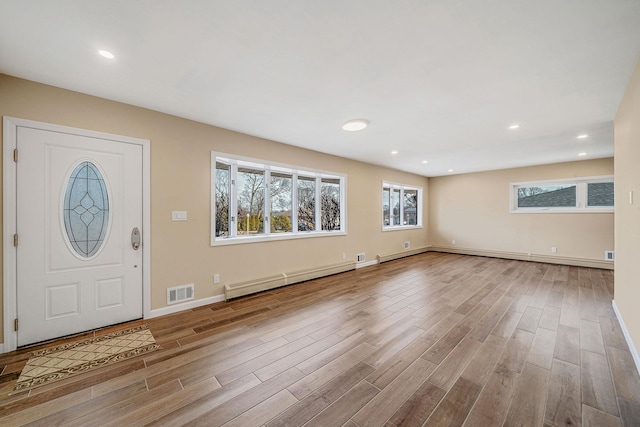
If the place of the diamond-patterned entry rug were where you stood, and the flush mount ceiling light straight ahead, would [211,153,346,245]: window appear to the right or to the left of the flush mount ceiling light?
left

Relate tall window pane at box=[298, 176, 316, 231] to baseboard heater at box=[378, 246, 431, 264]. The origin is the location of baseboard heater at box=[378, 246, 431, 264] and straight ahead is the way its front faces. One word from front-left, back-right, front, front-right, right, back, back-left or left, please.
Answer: right

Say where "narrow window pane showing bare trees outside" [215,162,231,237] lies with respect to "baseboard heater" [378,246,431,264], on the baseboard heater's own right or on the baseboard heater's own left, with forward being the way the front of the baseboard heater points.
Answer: on the baseboard heater's own right

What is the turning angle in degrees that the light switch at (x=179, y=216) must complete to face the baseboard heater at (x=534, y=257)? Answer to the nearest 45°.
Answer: approximately 90° to its left

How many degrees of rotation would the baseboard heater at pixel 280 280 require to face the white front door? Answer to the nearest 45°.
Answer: approximately 90° to its right

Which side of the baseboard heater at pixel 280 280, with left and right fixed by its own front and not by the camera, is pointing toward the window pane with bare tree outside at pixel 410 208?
left

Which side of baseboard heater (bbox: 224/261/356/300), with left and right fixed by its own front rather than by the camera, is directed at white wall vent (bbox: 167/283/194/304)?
right

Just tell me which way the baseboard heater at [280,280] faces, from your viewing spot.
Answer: facing the viewer and to the right of the viewer

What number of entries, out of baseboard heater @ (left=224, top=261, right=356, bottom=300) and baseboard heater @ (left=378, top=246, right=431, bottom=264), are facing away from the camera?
0

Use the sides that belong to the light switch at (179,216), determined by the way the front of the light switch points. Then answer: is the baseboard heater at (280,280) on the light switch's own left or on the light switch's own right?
on the light switch's own left

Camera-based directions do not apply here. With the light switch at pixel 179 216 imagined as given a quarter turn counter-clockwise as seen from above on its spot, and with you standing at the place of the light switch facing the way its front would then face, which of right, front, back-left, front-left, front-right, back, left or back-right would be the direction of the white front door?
back

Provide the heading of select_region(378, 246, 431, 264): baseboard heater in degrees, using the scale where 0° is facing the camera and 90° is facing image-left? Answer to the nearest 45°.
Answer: approximately 315°

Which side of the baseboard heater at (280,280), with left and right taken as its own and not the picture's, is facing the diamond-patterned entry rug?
right
